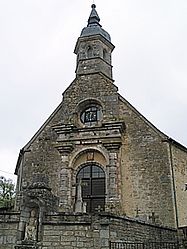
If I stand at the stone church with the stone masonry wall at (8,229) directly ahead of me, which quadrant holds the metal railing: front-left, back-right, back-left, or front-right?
front-left

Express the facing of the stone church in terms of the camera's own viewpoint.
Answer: facing the viewer

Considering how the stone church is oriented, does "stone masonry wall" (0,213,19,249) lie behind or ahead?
ahead

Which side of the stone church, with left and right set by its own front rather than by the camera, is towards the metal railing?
front

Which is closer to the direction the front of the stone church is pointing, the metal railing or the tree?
the metal railing

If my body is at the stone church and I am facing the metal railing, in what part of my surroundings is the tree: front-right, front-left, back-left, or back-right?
back-right
